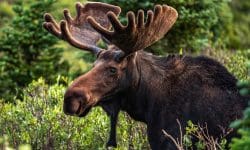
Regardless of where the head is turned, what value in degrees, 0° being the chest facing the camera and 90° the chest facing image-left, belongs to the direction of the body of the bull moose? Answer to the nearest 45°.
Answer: approximately 45°
